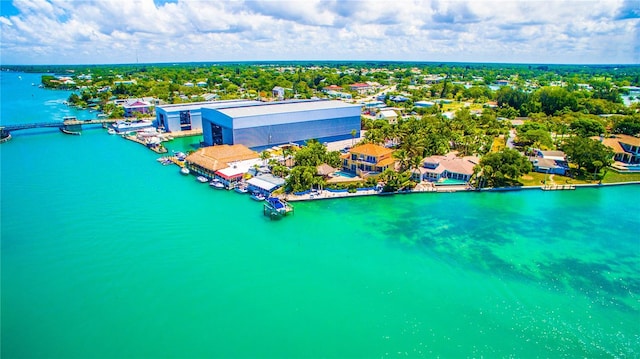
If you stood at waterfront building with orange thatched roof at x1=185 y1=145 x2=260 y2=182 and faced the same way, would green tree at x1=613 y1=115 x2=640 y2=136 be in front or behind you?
behind

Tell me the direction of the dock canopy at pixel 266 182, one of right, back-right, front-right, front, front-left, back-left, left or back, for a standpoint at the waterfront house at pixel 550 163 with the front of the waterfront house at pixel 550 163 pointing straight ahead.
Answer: front-right

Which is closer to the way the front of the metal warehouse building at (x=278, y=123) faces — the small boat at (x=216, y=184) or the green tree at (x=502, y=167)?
the small boat

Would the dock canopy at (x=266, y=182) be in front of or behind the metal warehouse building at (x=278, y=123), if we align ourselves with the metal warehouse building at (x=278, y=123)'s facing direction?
in front

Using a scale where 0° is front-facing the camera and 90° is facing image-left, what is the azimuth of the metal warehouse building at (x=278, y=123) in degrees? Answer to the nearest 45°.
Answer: approximately 45°

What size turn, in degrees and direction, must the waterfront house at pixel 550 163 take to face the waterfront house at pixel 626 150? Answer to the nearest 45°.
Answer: approximately 135° to its left

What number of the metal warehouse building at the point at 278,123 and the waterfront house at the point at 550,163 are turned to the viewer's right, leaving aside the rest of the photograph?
0

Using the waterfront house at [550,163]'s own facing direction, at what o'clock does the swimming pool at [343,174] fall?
The swimming pool is roughly at 2 o'clock from the waterfront house.

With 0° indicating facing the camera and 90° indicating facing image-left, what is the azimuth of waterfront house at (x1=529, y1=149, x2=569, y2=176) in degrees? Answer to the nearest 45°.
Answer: approximately 0°

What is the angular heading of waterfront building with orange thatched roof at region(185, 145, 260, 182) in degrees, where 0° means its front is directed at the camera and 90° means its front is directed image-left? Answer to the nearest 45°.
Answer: approximately 45°

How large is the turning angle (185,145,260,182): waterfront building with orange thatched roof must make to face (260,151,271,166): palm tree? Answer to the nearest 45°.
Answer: approximately 135° to its left

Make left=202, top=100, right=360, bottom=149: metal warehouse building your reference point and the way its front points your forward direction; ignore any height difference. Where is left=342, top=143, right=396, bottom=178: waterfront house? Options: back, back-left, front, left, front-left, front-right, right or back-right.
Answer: left

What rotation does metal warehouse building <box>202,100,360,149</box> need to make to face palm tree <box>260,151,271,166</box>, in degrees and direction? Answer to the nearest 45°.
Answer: approximately 45° to its left
